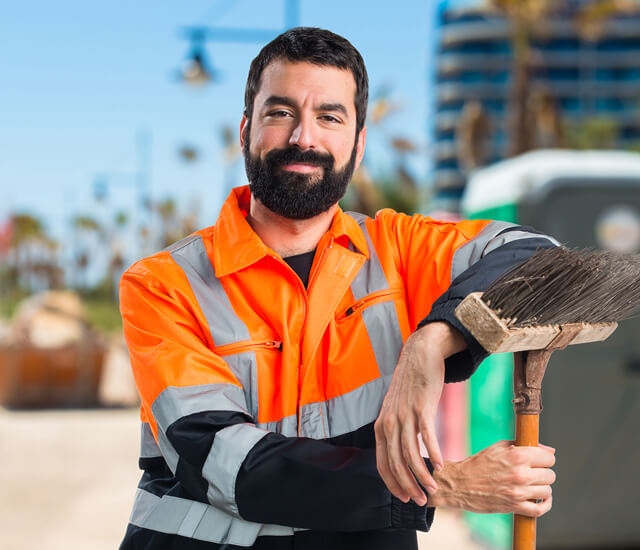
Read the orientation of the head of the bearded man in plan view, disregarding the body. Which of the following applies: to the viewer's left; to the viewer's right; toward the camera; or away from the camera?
toward the camera

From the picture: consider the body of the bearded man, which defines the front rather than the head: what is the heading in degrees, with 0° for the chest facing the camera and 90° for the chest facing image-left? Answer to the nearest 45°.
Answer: approximately 0°

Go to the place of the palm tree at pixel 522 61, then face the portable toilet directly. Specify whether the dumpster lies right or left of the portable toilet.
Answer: right

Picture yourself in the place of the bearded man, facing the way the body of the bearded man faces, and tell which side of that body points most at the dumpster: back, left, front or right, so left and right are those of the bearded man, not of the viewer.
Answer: back

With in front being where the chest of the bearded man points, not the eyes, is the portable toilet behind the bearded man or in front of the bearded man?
behind

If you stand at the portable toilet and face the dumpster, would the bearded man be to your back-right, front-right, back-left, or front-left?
back-left

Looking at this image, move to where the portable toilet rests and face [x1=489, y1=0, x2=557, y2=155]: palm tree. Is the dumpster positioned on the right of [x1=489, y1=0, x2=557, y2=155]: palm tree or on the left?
left

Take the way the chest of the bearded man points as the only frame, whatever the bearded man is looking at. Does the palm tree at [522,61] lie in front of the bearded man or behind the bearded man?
behind

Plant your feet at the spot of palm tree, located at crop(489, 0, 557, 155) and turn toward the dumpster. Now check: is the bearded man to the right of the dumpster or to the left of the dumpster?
left
